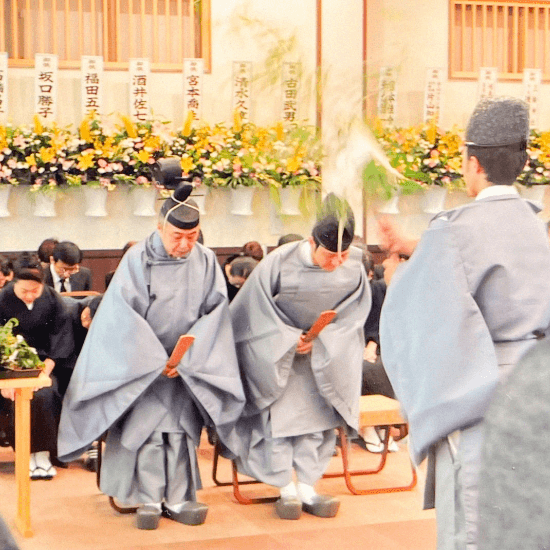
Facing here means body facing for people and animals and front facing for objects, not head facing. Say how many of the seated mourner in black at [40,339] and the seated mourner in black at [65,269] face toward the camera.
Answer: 2

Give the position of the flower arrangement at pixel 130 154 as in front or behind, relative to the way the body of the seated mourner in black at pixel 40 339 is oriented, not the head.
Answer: behind

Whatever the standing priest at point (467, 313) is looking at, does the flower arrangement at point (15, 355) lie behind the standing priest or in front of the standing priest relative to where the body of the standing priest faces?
in front

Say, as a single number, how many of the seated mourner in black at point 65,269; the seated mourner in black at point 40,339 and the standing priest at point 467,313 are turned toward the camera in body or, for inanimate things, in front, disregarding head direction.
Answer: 2

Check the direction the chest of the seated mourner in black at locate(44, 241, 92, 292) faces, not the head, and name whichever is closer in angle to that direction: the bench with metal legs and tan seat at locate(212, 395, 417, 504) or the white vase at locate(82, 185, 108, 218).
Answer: the bench with metal legs and tan seat

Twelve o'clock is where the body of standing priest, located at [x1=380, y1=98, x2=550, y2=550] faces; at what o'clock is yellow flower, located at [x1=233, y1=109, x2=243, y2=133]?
The yellow flower is roughly at 1 o'clock from the standing priest.

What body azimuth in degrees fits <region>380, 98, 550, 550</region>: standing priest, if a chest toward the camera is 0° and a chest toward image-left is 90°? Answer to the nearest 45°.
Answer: approximately 135°

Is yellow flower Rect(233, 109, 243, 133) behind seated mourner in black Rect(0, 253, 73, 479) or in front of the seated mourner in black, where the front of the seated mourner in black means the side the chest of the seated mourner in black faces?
behind

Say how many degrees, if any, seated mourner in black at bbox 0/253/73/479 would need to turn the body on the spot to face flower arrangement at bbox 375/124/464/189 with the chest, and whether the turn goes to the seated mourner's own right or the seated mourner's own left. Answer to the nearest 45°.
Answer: approximately 135° to the seated mourner's own left

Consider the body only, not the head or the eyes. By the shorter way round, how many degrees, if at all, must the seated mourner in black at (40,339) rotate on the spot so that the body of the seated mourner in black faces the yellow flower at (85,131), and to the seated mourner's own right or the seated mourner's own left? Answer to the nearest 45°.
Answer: approximately 180°

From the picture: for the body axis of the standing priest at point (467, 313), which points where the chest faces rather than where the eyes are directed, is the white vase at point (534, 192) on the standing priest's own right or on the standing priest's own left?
on the standing priest's own right

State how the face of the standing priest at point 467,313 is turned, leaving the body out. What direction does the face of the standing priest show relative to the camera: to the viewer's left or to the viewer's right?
to the viewer's left
